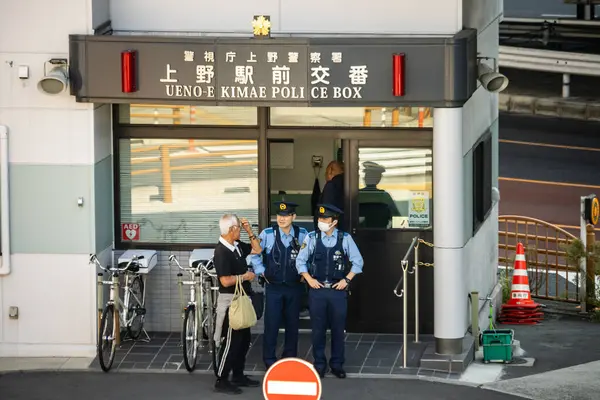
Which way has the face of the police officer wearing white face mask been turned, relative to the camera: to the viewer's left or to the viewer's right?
to the viewer's left

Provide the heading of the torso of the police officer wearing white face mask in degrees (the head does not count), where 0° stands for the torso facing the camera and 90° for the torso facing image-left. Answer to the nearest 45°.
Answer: approximately 0°

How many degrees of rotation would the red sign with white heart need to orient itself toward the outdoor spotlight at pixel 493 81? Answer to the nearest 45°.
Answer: approximately 45° to its left
